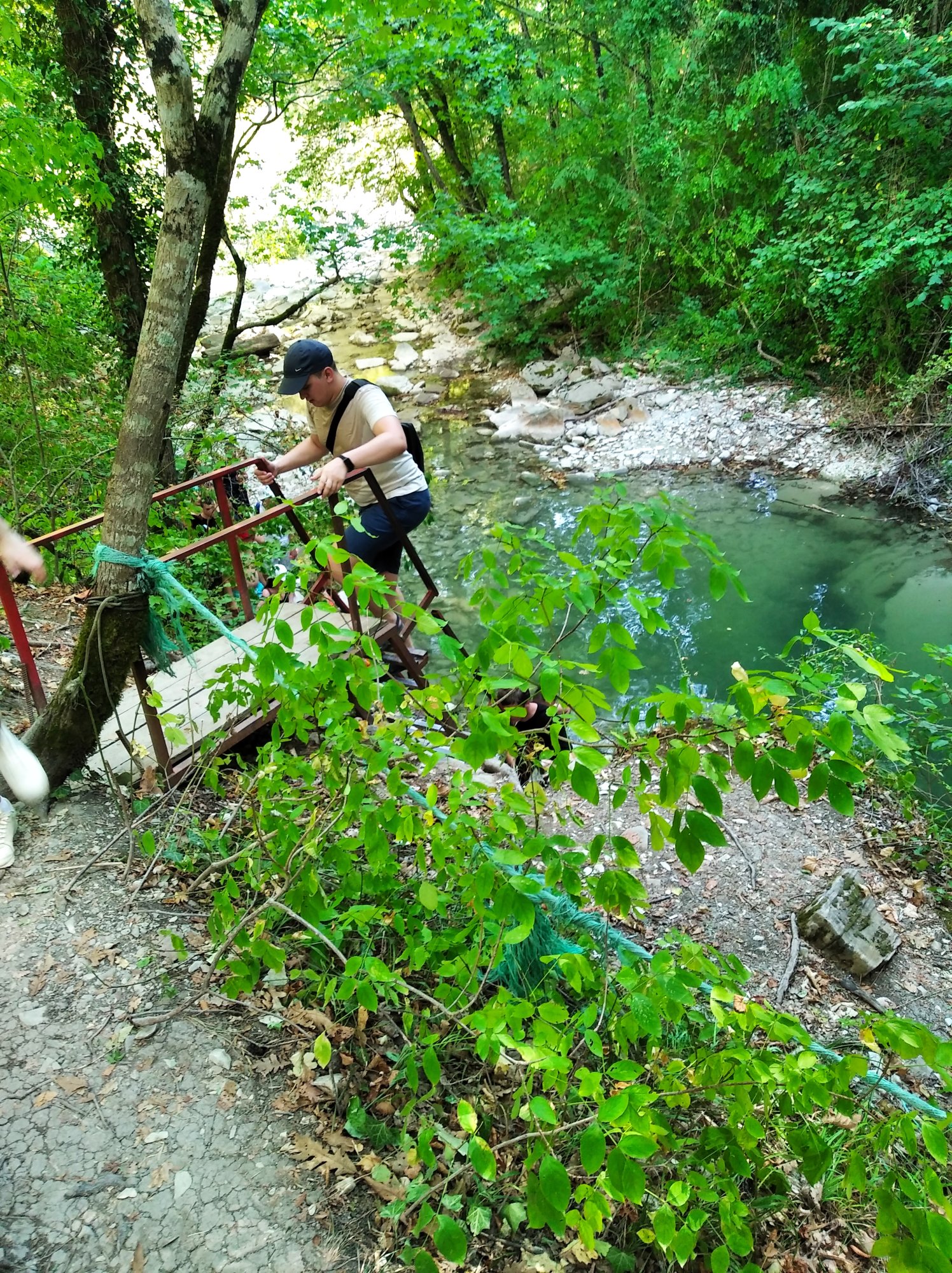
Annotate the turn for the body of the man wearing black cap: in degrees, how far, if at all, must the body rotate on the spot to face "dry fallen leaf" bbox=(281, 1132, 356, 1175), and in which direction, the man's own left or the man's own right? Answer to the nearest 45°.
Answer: approximately 45° to the man's own left

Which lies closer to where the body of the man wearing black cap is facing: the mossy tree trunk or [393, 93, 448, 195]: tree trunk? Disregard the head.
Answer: the mossy tree trunk

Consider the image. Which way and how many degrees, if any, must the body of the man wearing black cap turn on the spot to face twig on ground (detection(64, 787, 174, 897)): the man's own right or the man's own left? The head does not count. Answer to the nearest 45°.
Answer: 0° — they already face it

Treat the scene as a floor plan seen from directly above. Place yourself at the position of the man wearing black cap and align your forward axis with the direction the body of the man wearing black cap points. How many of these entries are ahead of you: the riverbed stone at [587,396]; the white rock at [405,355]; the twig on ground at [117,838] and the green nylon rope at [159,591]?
2

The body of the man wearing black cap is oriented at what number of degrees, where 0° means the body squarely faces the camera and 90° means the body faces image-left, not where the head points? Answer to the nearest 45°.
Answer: approximately 45°

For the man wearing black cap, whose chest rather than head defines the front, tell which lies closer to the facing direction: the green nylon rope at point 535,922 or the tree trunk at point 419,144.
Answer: the green nylon rope

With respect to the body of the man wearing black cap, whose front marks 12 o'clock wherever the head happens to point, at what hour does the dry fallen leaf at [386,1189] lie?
The dry fallen leaf is roughly at 11 o'clock from the man wearing black cap.

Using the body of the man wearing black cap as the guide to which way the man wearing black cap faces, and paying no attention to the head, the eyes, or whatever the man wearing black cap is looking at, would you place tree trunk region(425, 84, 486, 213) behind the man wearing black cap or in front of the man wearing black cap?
behind

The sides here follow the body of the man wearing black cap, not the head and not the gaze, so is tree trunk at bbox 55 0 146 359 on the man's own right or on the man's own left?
on the man's own right
